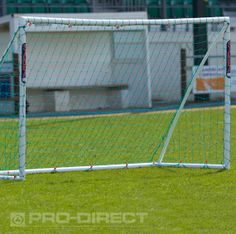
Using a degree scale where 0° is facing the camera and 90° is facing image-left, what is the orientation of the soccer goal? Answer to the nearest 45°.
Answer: approximately 315°

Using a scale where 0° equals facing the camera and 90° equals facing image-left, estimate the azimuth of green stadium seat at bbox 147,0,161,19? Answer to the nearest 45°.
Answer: approximately 0°

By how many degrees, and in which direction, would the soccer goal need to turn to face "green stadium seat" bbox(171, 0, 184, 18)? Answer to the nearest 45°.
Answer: approximately 135° to its left

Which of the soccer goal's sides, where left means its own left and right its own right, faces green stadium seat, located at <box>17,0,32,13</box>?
back

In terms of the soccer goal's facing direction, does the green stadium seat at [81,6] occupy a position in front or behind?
behind

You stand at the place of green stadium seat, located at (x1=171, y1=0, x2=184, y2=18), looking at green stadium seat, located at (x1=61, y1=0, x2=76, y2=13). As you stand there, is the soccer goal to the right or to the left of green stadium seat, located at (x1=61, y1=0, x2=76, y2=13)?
left

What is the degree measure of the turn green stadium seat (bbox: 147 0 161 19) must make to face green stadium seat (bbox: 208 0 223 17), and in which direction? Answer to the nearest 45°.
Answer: approximately 135° to its left

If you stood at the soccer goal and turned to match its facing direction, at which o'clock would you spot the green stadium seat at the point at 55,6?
The green stadium seat is roughly at 7 o'clock from the soccer goal.

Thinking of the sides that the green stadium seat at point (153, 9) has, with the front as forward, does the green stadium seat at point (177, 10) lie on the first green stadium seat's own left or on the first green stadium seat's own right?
on the first green stadium seat's own left
